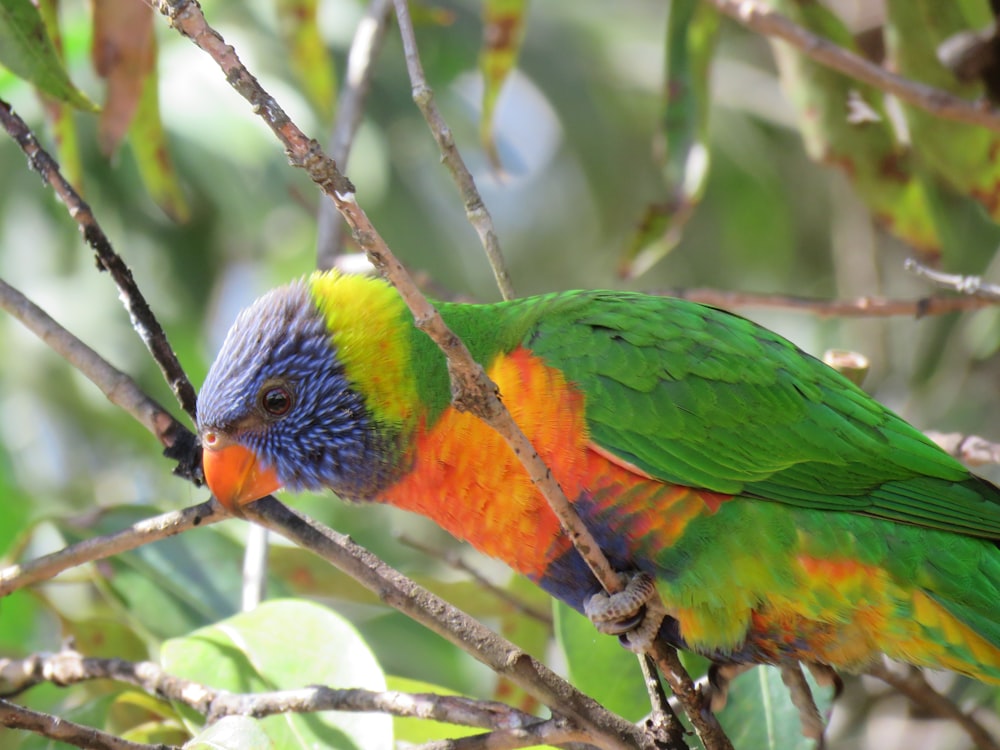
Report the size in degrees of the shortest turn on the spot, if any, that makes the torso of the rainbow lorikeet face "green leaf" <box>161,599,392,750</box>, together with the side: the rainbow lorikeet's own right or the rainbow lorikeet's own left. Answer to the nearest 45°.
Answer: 0° — it already faces it

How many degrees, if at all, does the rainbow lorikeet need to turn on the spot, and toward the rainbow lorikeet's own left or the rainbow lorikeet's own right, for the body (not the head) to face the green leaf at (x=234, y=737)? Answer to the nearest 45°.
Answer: approximately 45° to the rainbow lorikeet's own left

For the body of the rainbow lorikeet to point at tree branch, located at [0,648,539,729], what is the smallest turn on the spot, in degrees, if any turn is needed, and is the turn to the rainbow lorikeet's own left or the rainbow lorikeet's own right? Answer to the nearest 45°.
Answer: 0° — it already faces it

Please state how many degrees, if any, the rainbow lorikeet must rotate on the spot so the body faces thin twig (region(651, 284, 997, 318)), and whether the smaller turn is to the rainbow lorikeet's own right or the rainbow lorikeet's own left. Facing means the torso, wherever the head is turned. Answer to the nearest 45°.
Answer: approximately 135° to the rainbow lorikeet's own right

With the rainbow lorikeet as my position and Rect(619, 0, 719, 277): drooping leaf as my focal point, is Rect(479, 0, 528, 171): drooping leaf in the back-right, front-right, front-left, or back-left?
front-left

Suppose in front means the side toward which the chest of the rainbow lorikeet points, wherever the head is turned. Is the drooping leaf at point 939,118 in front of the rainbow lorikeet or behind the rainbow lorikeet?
behind

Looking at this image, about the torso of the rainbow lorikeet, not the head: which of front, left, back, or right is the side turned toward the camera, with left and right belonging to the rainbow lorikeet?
left
